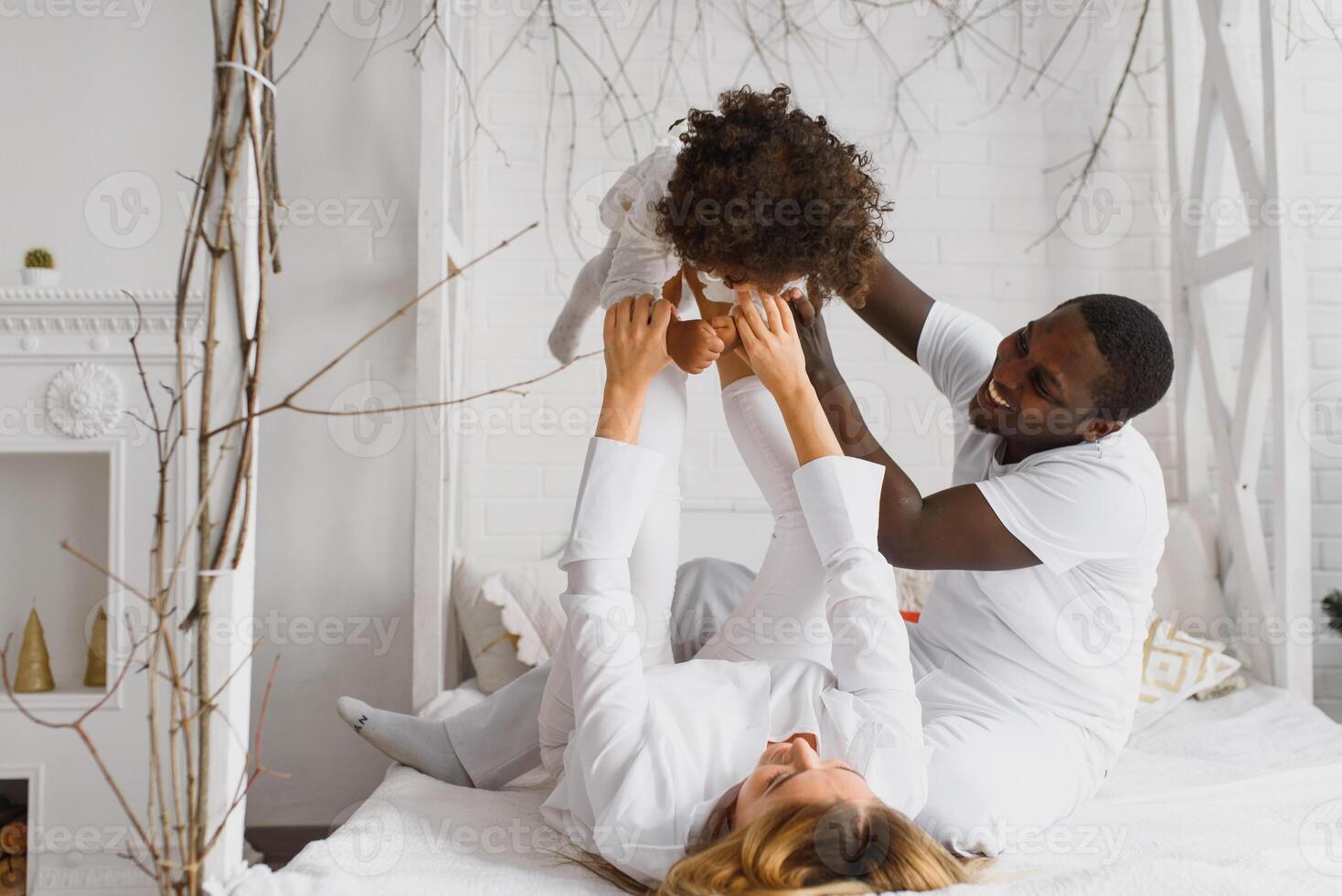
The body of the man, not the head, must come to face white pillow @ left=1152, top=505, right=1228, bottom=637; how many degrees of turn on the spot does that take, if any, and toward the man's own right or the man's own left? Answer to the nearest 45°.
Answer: approximately 135° to the man's own right

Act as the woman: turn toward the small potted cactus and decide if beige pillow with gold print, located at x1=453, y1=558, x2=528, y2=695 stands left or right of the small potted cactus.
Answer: right

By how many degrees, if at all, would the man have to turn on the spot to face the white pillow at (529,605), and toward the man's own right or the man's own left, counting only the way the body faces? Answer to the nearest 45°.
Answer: approximately 45° to the man's own right

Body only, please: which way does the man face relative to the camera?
to the viewer's left

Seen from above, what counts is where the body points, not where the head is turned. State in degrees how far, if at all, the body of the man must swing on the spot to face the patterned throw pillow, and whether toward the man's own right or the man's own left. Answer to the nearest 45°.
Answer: approximately 135° to the man's own right

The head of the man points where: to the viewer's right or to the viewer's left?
to the viewer's left

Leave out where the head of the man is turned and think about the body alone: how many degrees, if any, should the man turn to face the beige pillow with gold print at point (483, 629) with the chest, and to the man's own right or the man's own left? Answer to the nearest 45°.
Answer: approximately 45° to the man's own right

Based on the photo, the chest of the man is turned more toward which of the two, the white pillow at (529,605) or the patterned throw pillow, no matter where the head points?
the white pillow
